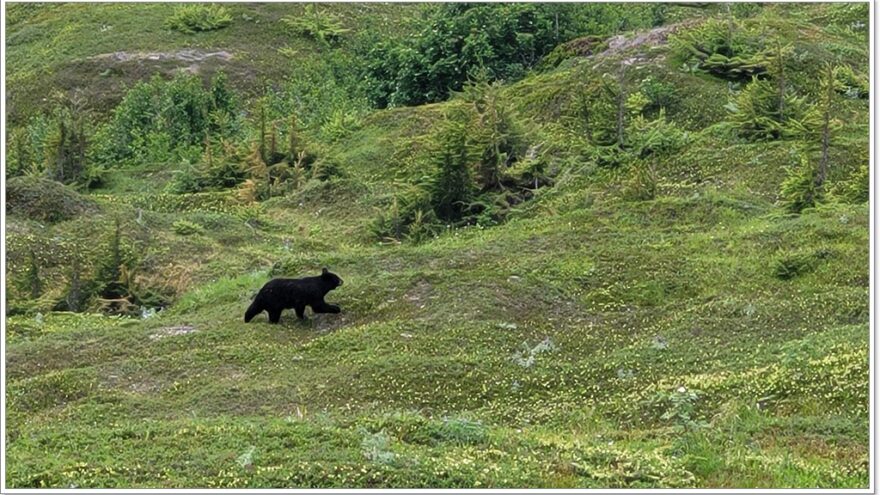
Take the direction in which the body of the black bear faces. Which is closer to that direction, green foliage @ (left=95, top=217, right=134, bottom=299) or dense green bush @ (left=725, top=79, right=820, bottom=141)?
the dense green bush

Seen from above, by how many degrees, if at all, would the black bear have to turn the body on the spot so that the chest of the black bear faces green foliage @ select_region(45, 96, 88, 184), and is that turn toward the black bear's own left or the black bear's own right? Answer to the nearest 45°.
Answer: approximately 90° to the black bear's own left

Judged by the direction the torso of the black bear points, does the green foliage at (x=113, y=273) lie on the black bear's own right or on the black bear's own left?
on the black bear's own left

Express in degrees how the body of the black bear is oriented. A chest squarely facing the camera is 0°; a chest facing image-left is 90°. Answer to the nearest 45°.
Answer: approximately 270°

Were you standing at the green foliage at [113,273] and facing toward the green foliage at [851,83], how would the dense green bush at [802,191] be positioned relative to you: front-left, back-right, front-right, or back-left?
front-right

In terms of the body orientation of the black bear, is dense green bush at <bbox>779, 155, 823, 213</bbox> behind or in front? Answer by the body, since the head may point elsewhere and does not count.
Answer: in front

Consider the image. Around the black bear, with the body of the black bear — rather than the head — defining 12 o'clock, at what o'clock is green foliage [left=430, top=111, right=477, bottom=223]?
The green foliage is roughly at 10 o'clock from the black bear.

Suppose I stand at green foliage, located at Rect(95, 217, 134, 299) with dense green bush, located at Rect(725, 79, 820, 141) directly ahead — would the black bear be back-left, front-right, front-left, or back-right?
front-right

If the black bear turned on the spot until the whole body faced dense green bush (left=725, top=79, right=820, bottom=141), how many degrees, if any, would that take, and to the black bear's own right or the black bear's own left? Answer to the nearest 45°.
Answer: approximately 45° to the black bear's own left
